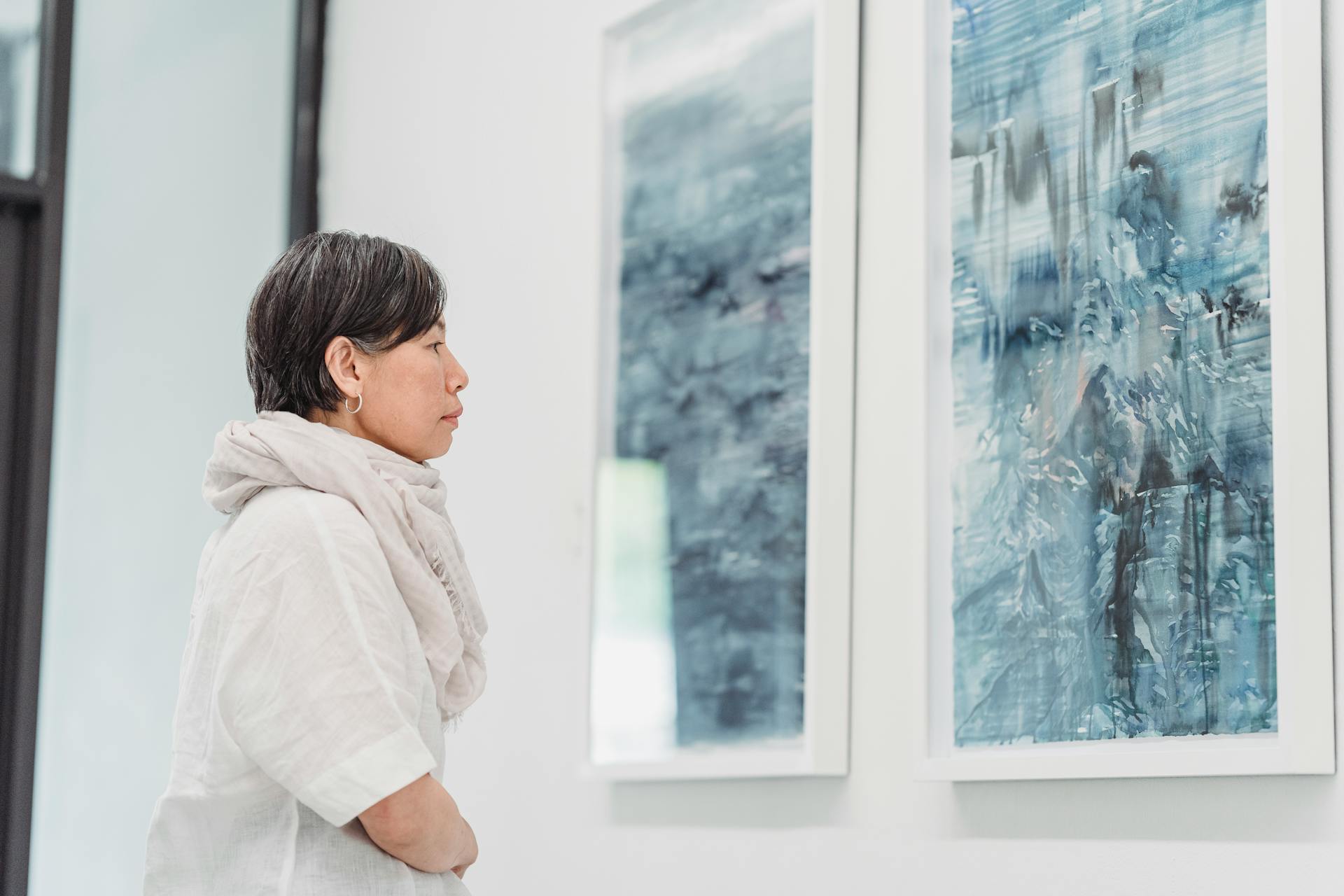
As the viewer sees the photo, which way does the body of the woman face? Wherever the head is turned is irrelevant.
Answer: to the viewer's right

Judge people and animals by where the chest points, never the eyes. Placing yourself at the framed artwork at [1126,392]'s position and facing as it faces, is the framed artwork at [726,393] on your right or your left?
on your right

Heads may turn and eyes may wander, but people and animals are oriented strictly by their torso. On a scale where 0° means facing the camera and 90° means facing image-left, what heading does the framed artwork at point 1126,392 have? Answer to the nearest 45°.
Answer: approximately 0°

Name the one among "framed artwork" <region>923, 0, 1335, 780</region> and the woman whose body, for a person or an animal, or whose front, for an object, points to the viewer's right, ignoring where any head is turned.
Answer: the woman

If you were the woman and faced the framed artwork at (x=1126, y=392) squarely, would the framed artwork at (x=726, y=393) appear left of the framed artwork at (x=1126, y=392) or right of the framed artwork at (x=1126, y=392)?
left

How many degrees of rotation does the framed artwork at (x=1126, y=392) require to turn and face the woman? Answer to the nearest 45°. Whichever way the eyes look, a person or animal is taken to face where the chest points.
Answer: approximately 45° to its right

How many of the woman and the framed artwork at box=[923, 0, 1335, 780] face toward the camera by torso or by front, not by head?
1

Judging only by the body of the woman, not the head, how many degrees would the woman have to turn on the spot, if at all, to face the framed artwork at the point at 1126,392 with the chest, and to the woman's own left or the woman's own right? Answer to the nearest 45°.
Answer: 0° — they already face it
